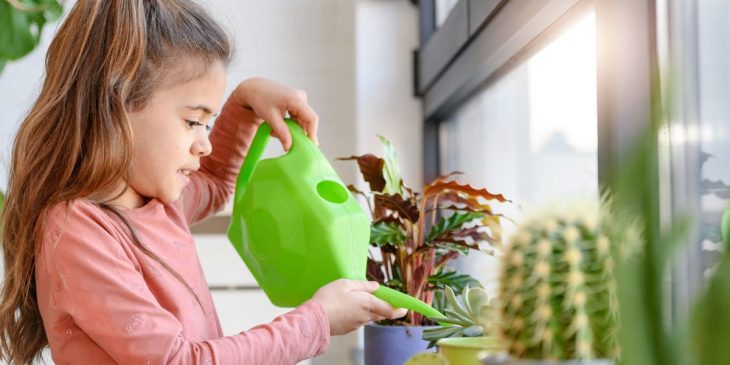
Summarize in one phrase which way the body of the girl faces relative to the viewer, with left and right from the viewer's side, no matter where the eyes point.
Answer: facing to the right of the viewer

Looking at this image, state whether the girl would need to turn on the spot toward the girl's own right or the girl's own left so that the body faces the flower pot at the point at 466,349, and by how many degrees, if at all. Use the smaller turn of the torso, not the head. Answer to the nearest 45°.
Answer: approximately 45° to the girl's own right

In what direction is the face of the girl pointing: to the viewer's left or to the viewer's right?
to the viewer's right
